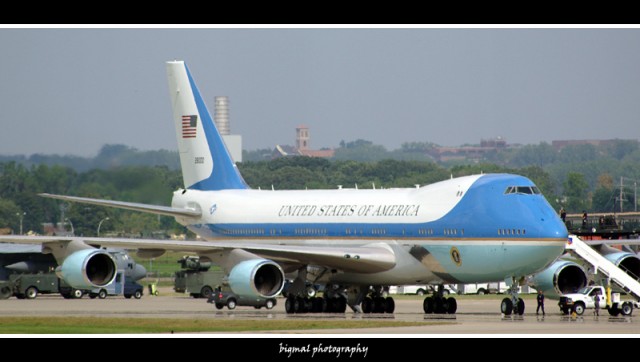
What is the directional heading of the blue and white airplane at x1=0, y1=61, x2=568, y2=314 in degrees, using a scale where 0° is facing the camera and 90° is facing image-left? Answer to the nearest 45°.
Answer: approximately 315°
